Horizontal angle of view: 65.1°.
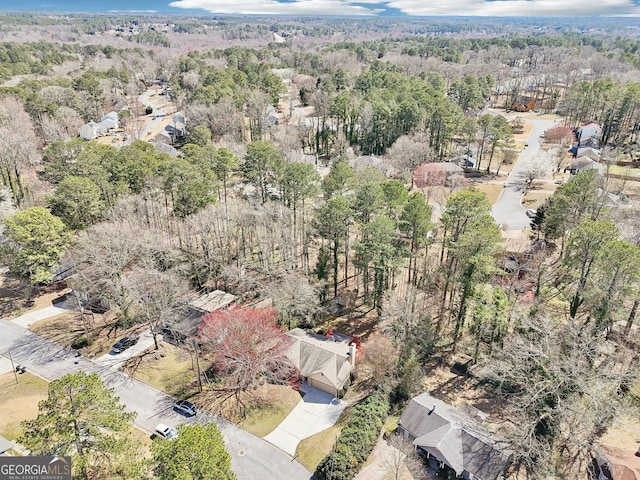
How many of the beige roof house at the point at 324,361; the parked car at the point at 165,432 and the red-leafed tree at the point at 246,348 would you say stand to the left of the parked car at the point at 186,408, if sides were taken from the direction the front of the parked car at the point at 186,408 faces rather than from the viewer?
1

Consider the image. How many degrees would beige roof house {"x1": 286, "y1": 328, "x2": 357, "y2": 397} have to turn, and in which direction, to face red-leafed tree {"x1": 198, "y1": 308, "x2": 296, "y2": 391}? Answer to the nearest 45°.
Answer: approximately 45° to its right

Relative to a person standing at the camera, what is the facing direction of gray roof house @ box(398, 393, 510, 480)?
facing the viewer and to the left of the viewer

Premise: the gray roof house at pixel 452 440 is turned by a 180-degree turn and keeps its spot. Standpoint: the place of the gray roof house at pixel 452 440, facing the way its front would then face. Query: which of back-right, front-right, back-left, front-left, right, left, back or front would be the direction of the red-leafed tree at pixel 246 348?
back-left

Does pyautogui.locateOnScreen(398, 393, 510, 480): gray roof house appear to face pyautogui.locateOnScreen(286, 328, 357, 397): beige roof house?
no

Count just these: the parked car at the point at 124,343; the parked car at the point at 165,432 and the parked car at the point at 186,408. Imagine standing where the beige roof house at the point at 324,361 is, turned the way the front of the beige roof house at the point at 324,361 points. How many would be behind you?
0

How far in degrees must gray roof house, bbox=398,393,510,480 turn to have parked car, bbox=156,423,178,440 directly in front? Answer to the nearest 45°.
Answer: approximately 45° to its right

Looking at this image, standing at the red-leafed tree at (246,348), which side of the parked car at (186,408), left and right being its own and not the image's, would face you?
right

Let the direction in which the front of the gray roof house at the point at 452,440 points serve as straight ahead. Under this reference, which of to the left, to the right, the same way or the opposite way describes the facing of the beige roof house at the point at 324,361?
the same way

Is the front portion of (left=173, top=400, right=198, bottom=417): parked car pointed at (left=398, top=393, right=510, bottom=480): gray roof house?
no

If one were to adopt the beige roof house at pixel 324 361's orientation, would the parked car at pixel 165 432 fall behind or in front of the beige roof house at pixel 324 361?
in front

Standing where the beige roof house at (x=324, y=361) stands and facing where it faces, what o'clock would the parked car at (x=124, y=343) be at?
The parked car is roughly at 2 o'clock from the beige roof house.

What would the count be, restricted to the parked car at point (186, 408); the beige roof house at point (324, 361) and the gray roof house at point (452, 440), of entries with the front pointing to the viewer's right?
0
